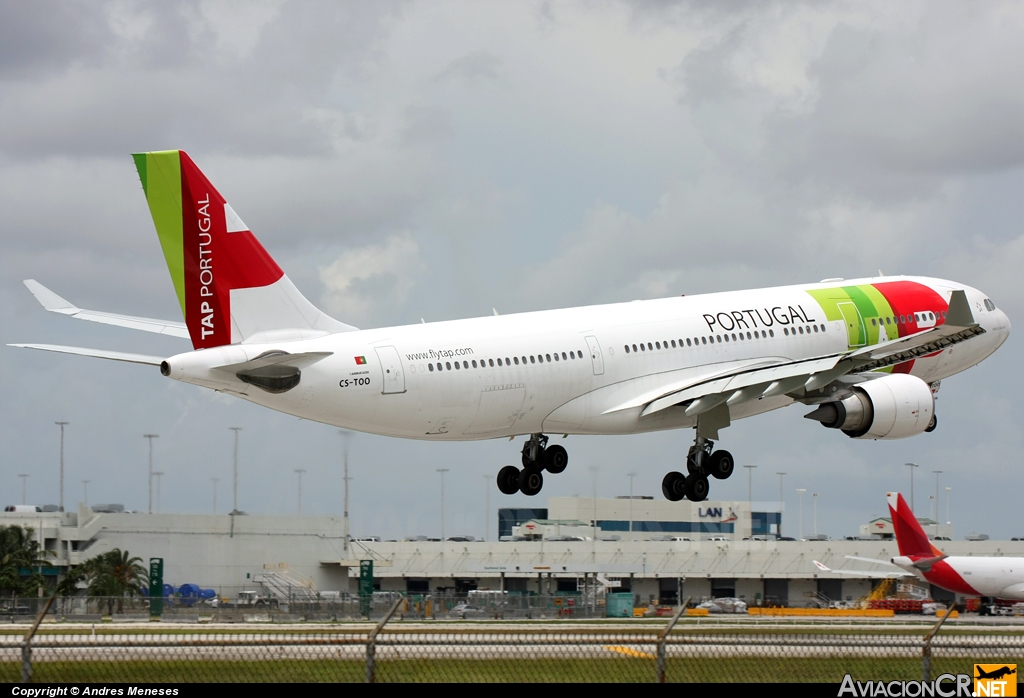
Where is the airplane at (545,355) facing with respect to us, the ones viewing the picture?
facing away from the viewer and to the right of the viewer

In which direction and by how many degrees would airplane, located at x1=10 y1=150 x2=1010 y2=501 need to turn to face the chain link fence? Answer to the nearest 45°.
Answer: approximately 135° to its right
